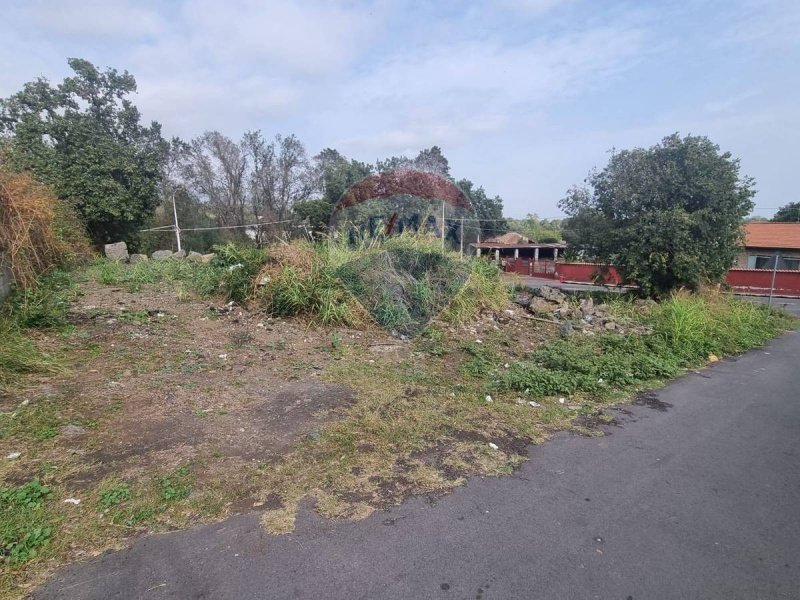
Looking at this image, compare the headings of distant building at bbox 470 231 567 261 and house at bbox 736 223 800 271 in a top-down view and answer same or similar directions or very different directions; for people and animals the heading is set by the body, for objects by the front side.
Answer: same or similar directions

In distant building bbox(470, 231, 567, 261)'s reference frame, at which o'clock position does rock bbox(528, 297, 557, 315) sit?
The rock is roughly at 12 o'clock from the distant building.

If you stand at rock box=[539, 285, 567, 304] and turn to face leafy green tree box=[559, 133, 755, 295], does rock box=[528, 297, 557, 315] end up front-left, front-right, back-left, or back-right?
back-right

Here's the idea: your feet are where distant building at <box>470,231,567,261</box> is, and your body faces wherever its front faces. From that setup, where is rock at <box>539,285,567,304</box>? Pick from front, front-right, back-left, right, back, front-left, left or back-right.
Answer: front

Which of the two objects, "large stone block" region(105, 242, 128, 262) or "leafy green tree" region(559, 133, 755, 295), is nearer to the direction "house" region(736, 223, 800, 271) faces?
the leafy green tree

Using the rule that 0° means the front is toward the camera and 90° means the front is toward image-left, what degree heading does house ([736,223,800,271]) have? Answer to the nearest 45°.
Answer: approximately 0°

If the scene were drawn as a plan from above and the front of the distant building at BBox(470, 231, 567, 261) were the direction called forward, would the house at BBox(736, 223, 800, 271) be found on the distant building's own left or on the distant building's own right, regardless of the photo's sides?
on the distant building's own left

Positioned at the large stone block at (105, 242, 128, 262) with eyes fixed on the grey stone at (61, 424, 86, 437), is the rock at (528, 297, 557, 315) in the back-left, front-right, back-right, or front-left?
front-left

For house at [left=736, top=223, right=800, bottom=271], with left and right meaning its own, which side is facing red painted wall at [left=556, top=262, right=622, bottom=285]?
right

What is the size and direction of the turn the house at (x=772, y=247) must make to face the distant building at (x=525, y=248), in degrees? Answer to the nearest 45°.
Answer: approximately 90° to its right

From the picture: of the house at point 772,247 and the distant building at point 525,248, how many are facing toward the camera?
2

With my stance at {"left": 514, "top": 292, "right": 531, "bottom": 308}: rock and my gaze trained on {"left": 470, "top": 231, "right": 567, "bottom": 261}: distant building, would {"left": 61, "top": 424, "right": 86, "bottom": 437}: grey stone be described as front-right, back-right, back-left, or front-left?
back-left

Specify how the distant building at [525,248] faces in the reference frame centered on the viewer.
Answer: facing the viewer

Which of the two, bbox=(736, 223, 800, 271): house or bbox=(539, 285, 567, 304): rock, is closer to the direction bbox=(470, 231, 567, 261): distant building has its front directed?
the rock

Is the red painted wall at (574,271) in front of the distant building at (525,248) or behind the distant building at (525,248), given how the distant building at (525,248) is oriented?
in front

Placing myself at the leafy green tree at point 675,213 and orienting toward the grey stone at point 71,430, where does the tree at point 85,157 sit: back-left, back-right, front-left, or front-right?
front-right

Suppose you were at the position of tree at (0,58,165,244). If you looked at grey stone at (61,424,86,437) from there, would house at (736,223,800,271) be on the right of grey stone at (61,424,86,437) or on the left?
left

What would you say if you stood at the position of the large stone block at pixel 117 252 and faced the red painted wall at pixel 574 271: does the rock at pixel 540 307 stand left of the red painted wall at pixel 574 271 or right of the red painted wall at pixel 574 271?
right
